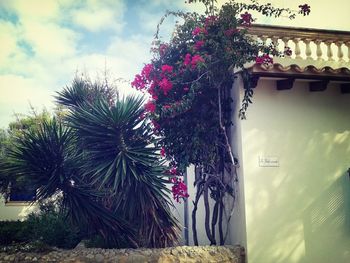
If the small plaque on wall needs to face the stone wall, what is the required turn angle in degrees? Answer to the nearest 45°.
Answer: approximately 45° to its right

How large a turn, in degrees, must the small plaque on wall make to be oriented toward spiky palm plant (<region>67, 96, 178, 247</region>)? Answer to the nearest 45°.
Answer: approximately 90° to its right

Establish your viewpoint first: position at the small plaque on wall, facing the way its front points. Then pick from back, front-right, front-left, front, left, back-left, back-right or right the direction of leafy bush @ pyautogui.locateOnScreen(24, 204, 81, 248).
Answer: right

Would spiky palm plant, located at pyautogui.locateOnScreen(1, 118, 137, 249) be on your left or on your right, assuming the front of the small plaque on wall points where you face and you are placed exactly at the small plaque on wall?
on your right

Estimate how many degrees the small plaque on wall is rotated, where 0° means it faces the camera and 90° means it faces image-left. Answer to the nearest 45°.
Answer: approximately 0°
